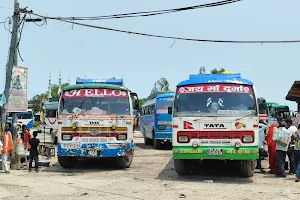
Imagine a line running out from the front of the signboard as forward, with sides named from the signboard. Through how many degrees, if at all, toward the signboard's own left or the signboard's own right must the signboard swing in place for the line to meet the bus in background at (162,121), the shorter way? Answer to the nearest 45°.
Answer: approximately 135° to the signboard's own left

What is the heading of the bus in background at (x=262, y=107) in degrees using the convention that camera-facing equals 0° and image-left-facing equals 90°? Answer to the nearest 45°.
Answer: approximately 0°

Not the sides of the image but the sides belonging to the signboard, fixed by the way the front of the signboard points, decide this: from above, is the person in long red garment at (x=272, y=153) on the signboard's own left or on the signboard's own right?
on the signboard's own left

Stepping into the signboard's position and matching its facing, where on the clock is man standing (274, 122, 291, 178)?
The man standing is roughly at 10 o'clock from the signboard.

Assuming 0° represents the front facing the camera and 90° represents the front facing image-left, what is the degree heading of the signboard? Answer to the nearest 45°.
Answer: approximately 0°

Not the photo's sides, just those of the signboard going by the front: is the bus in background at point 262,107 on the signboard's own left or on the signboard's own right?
on the signboard's own left

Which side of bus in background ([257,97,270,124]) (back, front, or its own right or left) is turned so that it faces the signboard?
right

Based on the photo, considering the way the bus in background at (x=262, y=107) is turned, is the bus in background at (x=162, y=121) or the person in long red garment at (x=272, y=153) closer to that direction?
the person in long red garment

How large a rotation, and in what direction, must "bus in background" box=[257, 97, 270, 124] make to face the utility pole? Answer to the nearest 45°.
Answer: approximately 45° to its right

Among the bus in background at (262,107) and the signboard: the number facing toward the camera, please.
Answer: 2
